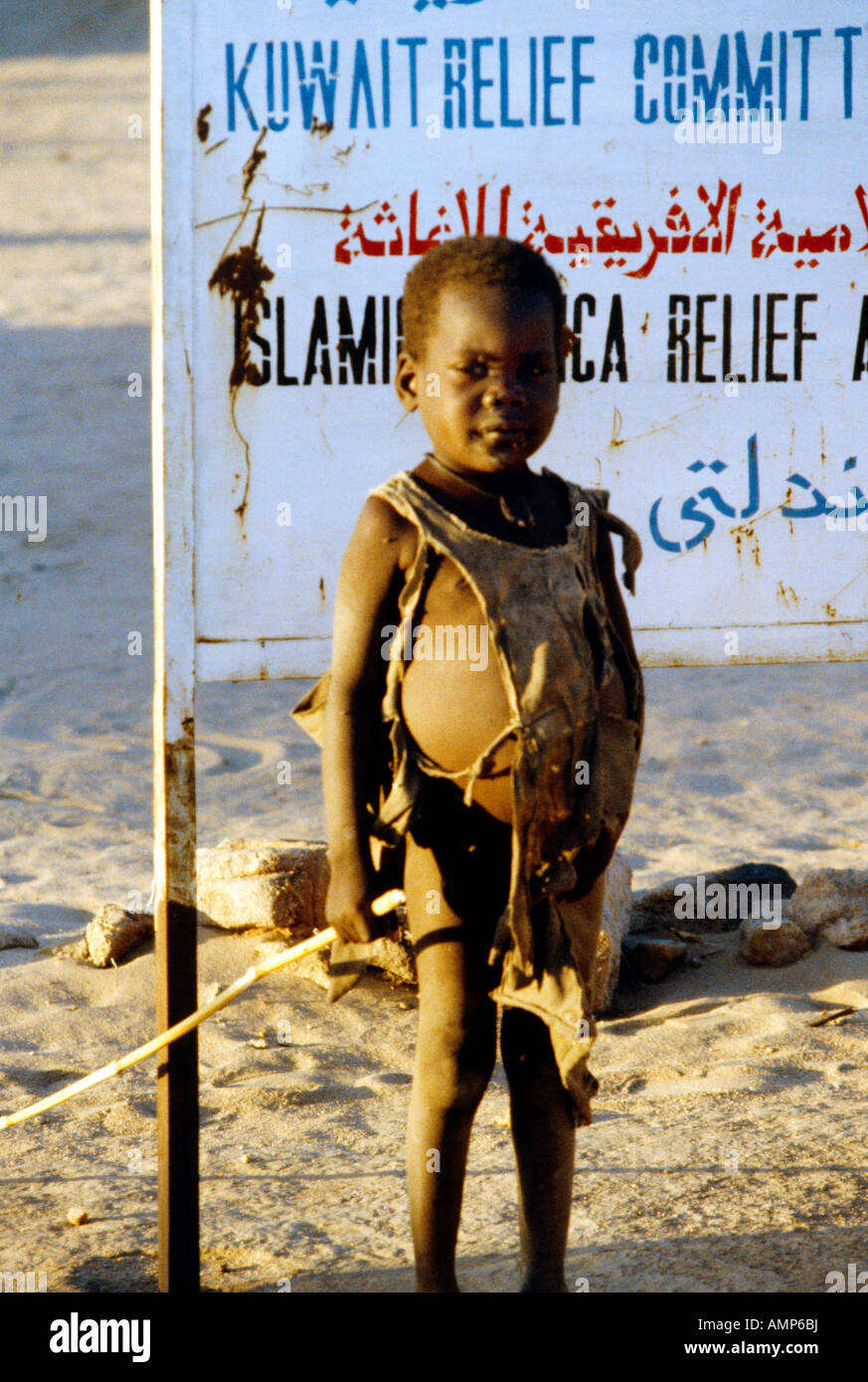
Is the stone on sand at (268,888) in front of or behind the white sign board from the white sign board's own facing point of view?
behind

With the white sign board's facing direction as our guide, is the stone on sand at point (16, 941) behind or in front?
behind

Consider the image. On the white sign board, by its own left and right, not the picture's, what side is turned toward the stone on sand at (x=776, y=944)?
back

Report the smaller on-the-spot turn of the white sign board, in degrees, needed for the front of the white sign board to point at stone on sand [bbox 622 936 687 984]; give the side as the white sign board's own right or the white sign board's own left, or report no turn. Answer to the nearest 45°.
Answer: approximately 180°

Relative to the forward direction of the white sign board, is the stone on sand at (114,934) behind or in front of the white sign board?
behind

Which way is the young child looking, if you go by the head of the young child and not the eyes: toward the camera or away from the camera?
toward the camera

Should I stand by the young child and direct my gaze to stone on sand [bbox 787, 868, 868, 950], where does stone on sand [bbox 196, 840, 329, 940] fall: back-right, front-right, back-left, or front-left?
front-left

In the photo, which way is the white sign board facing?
toward the camera

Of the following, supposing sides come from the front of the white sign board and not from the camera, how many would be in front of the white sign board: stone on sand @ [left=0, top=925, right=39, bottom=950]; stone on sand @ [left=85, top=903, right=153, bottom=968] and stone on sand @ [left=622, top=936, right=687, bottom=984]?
0
